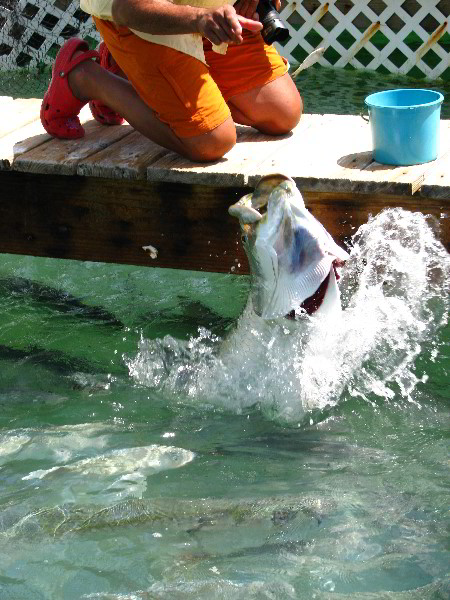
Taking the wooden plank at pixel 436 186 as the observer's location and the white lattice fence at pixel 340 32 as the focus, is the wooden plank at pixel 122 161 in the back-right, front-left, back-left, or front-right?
front-left

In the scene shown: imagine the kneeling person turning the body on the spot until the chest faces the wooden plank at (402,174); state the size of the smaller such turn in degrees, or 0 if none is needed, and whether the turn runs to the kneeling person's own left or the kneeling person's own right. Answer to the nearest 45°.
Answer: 0° — they already face it

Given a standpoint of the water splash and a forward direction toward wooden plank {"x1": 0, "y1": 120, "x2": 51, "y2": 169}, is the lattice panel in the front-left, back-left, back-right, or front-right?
front-right

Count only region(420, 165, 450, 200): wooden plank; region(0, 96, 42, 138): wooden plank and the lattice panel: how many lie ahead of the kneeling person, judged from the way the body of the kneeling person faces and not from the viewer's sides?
1

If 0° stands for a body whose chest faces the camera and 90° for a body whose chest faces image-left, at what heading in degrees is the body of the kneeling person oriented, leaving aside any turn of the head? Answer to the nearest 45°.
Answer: approximately 315°

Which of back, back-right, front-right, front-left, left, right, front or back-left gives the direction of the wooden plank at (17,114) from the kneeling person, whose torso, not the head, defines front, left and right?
back

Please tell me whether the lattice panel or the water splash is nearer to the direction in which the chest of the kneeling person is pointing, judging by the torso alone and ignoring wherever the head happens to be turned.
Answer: the water splash

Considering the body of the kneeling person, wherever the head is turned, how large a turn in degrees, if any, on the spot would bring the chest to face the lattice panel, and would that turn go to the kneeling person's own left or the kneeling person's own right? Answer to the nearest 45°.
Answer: approximately 135° to the kneeling person's own left

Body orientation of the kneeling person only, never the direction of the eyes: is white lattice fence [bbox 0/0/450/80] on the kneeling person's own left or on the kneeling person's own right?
on the kneeling person's own left
